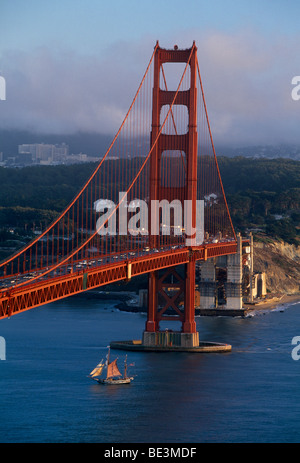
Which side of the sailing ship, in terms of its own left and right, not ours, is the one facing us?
left
